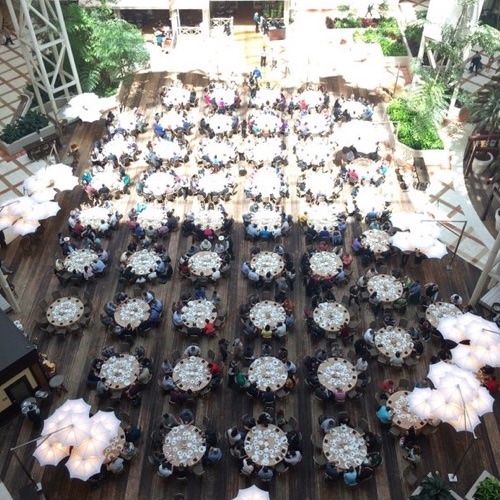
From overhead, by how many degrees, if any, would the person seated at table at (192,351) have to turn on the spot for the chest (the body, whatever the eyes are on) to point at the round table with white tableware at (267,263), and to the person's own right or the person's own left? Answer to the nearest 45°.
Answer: approximately 135° to the person's own left

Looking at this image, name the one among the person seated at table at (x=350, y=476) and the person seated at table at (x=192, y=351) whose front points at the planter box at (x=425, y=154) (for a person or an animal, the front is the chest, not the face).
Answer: the person seated at table at (x=350, y=476)

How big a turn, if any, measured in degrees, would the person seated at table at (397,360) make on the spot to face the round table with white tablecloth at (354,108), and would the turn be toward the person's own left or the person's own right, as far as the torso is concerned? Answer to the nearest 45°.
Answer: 0° — they already face it

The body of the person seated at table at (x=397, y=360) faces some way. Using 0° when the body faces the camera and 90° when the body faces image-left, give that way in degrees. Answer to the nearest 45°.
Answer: approximately 180°

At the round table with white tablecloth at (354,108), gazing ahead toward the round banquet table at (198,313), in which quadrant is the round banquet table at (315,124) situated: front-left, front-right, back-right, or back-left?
front-right

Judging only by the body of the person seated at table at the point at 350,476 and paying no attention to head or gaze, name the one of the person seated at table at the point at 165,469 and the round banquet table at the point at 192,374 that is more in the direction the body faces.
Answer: the round banquet table

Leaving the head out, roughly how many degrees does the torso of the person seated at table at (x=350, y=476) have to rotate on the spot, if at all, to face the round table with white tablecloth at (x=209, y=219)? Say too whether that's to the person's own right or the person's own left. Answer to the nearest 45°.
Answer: approximately 45° to the person's own left

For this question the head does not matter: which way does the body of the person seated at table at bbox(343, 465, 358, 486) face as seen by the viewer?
away from the camera

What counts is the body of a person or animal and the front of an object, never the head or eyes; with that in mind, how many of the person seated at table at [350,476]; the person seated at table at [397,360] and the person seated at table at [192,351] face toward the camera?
1

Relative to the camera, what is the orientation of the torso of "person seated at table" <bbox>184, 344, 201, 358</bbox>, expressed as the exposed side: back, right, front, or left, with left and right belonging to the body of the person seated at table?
front

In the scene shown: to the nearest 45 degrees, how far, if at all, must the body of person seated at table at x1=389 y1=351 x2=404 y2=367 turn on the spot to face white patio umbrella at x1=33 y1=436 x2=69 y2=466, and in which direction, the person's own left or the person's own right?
approximately 135° to the person's own left

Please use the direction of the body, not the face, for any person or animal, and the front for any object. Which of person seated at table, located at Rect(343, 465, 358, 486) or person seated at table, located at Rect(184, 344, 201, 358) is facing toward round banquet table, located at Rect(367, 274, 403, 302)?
person seated at table, located at Rect(343, 465, 358, 486)

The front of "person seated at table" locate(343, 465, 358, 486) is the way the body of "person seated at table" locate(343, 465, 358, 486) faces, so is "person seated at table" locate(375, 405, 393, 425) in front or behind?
in front

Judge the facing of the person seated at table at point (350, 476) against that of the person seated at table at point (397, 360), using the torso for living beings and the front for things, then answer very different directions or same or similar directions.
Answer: same or similar directions

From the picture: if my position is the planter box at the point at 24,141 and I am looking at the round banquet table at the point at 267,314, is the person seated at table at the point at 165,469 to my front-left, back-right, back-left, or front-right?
front-right
